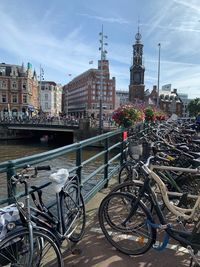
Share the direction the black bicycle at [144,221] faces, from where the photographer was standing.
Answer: facing away from the viewer and to the left of the viewer

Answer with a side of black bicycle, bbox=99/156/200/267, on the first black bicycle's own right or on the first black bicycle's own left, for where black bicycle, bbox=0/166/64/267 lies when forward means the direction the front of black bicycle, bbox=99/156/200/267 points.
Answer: on the first black bicycle's own left
